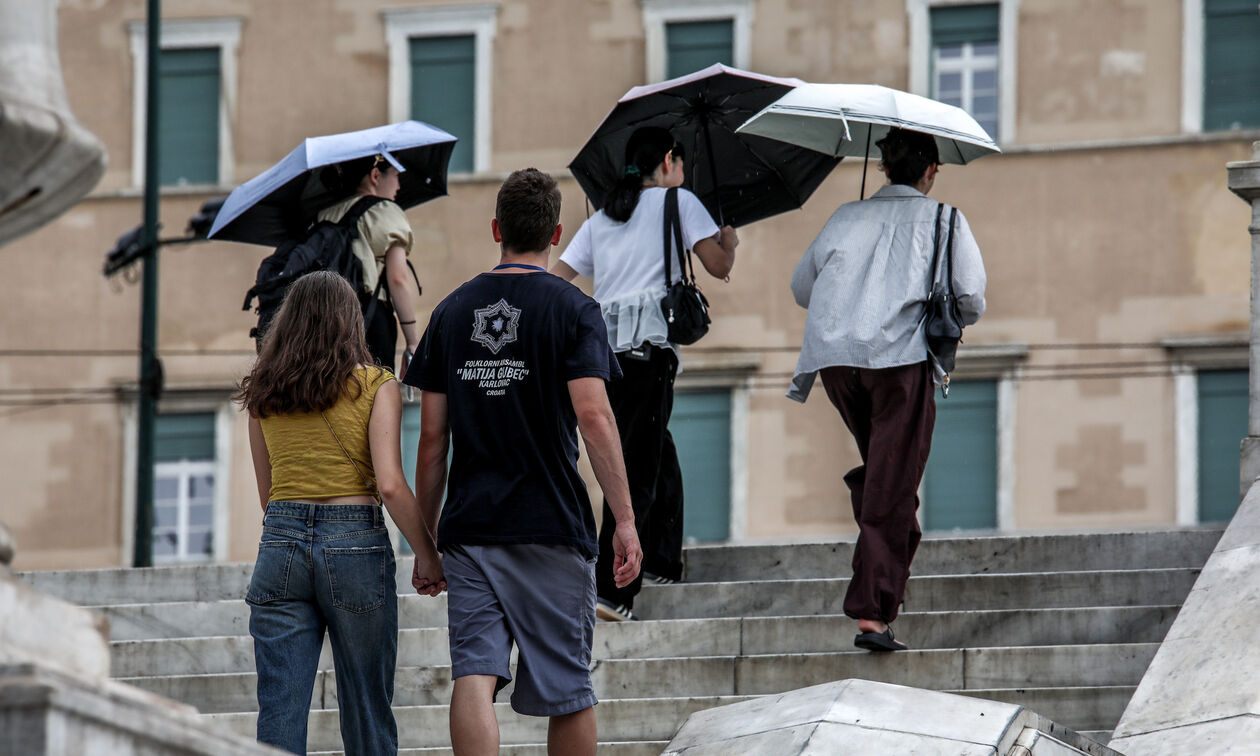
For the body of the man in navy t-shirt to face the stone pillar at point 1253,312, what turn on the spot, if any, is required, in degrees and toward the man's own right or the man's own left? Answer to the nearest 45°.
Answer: approximately 45° to the man's own right

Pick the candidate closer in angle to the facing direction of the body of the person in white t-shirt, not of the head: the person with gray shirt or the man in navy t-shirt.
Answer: the person with gray shirt

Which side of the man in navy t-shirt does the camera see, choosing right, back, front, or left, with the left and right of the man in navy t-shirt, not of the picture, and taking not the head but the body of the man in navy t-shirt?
back

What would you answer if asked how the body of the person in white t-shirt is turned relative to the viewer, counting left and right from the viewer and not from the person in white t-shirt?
facing away from the viewer and to the right of the viewer

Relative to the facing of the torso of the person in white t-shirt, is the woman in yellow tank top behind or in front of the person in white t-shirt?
behind

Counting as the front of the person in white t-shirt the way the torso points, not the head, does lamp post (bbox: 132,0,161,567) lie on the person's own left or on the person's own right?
on the person's own left

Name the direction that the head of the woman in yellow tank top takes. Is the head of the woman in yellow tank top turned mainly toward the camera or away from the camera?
away from the camera

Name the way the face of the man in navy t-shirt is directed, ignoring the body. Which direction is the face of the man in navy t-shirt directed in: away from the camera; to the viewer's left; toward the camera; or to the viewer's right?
away from the camera

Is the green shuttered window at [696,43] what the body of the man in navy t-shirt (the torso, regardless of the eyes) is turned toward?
yes
